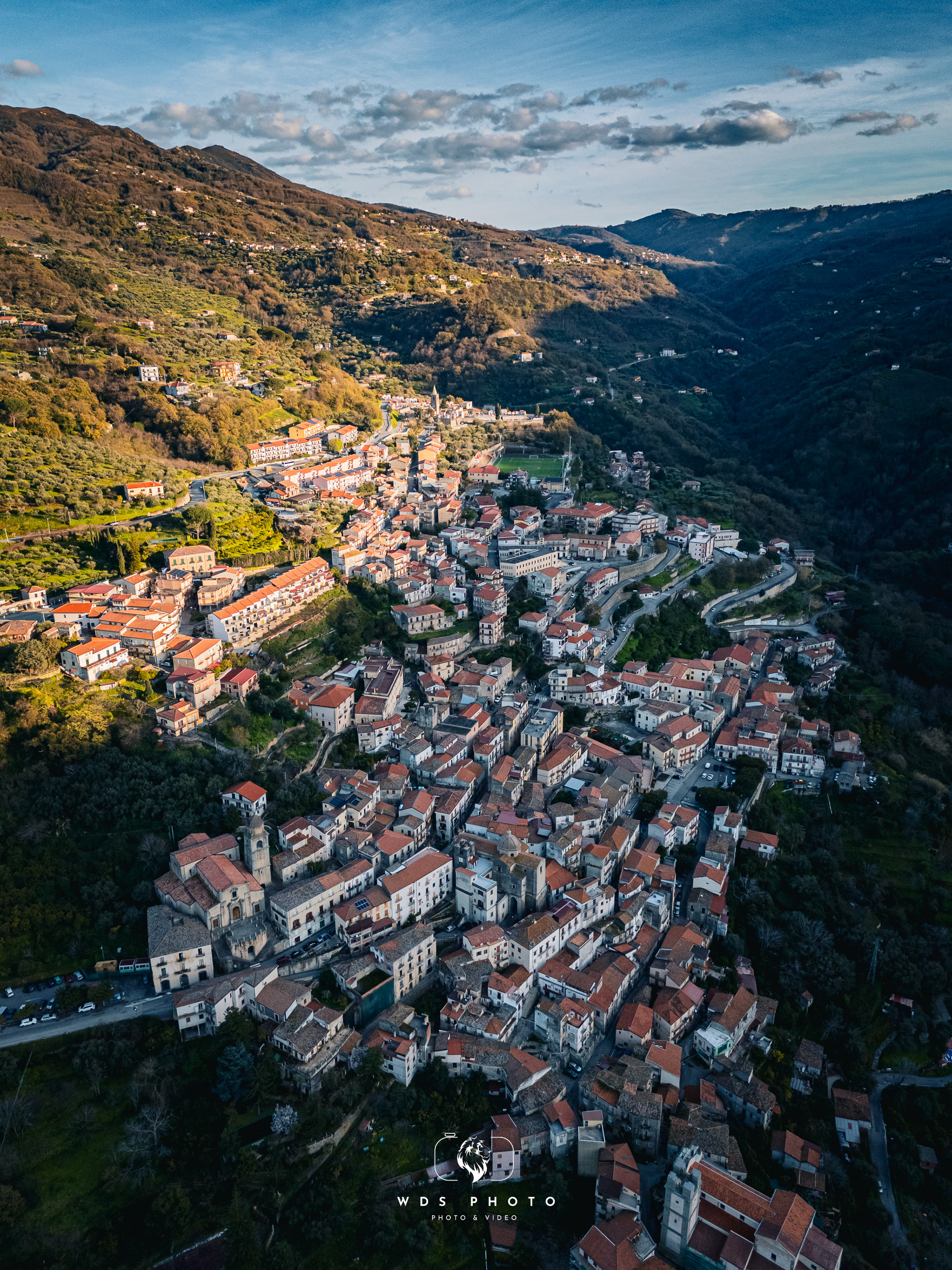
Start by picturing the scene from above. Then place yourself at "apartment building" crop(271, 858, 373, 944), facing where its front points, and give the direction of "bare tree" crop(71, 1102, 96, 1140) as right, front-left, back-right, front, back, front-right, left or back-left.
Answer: right

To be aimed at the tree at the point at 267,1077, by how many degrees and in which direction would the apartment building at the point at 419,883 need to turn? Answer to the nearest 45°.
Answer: approximately 90° to its right

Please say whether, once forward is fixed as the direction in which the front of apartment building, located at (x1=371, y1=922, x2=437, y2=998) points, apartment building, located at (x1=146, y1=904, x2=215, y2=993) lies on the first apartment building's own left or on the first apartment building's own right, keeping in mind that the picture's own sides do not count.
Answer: on the first apartment building's own right

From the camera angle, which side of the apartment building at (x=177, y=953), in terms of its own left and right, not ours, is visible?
front

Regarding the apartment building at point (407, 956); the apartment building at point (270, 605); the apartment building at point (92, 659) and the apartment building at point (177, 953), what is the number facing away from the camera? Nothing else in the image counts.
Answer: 0

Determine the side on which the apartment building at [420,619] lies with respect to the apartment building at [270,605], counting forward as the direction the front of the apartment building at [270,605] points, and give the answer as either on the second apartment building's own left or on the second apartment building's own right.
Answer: on the second apartment building's own left

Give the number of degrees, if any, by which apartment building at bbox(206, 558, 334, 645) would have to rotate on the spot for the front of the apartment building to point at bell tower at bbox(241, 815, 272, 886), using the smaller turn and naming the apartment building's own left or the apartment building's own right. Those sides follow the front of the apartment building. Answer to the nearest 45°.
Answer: approximately 45° to the apartment building's own right

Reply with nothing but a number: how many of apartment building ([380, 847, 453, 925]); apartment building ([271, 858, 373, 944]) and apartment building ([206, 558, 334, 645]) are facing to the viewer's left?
0

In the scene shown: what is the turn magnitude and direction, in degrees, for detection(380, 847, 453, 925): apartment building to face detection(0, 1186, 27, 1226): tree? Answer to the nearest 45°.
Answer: approximately 90° to its right

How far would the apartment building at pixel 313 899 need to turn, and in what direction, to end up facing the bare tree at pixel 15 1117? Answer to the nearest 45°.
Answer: approximately 90° to its right

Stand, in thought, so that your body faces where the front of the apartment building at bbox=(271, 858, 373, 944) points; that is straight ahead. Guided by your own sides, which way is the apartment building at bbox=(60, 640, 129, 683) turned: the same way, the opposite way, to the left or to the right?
the same way

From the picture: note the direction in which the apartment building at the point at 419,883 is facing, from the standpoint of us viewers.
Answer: facing the viewer and to the right of the viewer

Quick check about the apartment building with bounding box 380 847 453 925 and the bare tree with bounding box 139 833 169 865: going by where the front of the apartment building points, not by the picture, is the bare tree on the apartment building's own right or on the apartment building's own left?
on the apartment building's own right

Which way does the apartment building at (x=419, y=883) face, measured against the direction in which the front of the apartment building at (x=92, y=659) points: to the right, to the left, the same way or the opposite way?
the same way

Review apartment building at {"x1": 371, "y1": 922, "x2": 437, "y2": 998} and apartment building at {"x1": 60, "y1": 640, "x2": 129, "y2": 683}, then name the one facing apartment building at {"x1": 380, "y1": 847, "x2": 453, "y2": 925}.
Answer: apartment building at {"x1": 60, "y1": 640, "x2": 129, "y2": 683}

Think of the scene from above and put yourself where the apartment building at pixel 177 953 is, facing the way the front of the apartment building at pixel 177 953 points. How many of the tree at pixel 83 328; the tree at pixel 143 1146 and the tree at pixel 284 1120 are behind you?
1

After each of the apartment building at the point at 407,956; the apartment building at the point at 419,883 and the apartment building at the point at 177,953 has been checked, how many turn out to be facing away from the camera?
0

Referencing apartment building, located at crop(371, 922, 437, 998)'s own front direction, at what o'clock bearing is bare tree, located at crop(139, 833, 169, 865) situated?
The bare tree is roughly at 5 o'clock from the apartment building.

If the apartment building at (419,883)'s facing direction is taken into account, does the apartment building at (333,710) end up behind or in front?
behind

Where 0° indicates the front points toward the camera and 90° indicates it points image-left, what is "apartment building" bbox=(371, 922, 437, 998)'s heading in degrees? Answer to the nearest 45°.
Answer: approximately 315°

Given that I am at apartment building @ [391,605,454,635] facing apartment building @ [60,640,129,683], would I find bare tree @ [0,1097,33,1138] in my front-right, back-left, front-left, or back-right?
front-left
